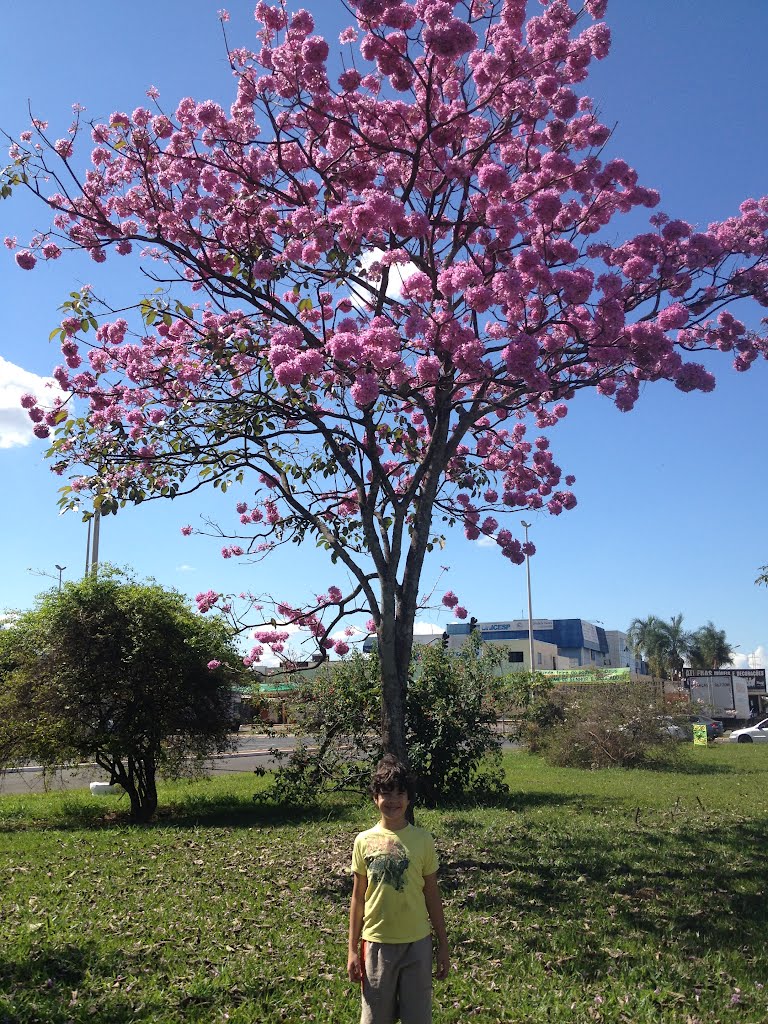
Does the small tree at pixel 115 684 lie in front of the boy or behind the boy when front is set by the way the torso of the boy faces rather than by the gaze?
behind

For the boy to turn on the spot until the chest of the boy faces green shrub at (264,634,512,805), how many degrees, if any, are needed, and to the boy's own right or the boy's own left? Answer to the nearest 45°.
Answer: approximately 180°

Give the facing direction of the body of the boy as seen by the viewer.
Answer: toward the camera

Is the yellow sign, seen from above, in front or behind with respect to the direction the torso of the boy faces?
behind

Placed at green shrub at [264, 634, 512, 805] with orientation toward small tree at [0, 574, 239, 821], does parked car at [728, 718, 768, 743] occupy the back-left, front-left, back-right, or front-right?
back-right

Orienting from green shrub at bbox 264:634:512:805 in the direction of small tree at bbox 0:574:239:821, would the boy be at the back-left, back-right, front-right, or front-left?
front-left

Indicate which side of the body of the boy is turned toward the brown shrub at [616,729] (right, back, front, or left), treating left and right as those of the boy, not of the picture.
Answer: back

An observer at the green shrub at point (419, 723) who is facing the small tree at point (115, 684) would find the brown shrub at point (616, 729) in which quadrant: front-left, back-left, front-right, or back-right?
back-right
